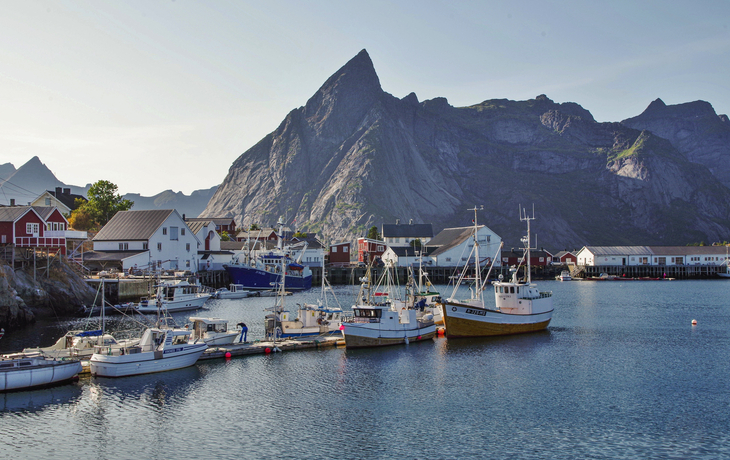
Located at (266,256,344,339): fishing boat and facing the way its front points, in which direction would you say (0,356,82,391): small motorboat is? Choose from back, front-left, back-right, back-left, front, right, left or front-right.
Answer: back-right

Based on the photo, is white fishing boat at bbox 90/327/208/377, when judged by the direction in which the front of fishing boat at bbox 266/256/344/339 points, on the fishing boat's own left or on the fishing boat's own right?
on the fishing boat's own right
